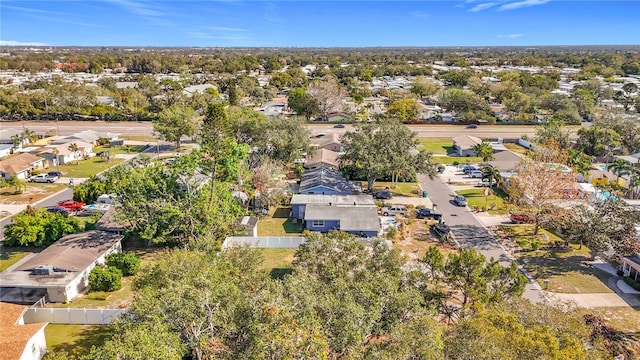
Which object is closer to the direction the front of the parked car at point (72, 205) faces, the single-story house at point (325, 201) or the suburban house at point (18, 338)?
the single-story house

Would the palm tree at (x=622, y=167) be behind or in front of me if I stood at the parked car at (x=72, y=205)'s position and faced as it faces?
in front

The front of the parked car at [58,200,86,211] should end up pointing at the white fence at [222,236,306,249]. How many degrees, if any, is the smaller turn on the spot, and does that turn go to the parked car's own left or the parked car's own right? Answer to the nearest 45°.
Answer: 0° — it already faces it

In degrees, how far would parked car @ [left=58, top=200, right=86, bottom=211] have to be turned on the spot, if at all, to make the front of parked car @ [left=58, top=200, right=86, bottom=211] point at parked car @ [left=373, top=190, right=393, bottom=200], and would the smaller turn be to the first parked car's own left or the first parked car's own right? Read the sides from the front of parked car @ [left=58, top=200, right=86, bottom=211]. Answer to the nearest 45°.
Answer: approximately 45° to the first parked car's own left

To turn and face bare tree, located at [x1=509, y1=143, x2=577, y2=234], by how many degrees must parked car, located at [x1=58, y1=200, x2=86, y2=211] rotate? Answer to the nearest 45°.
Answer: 0° — it already faces it

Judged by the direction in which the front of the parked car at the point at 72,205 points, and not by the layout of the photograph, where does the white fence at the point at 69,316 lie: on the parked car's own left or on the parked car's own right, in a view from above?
on the parked car's own right

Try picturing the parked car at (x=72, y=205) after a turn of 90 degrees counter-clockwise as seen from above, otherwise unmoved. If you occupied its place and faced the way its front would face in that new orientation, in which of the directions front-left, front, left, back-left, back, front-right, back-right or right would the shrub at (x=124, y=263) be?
back-right

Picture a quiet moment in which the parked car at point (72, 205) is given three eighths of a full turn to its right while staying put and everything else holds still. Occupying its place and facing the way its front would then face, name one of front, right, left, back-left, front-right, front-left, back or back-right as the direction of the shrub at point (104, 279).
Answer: left

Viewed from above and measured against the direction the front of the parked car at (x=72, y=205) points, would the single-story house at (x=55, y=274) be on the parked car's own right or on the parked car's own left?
on the parked car's own right

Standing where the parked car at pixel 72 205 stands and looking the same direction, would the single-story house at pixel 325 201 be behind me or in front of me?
in front

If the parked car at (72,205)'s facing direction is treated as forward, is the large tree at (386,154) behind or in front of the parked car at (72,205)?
in front

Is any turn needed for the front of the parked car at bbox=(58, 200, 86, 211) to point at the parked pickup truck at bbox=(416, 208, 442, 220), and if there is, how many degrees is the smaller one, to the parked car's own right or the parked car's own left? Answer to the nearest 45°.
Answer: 0° — it already faces it

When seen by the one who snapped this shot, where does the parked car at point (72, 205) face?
facing the viewer and to the right of the viewer
